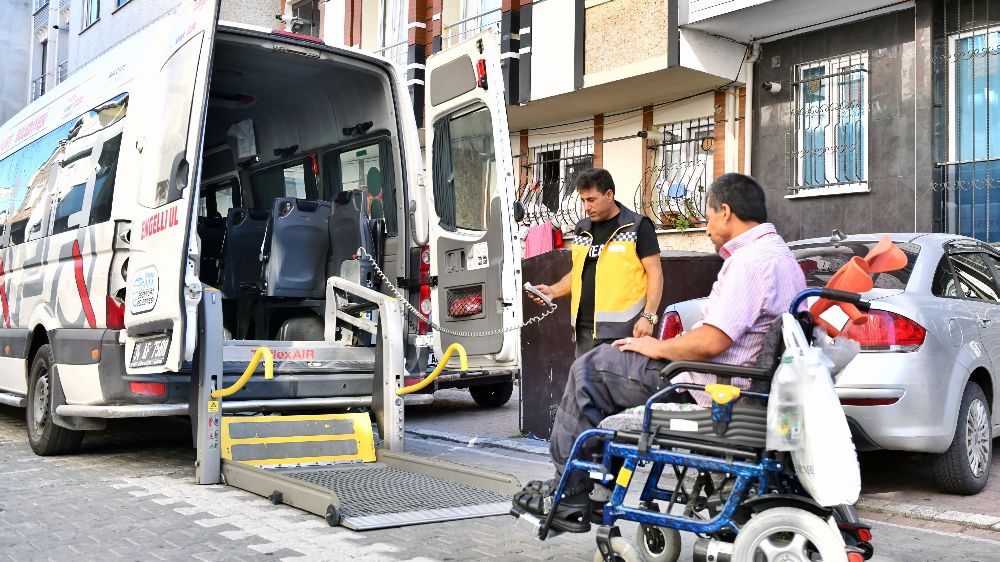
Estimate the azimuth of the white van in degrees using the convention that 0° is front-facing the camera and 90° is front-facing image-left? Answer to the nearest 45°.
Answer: approximately 135°

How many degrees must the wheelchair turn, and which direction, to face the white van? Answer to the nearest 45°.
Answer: approximately 45° to its right

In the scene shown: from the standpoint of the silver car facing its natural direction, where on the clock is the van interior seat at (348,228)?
The van interior seat is roughly at 8 o'clock from the silver car.

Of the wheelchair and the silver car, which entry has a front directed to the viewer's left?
the wheelchair

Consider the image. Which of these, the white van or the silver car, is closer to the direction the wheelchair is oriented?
the white van

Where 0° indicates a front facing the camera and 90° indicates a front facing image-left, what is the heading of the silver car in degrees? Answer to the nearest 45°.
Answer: approximately 225°

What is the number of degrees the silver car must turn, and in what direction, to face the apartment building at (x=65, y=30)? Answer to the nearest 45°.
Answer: approximately 90° to its left

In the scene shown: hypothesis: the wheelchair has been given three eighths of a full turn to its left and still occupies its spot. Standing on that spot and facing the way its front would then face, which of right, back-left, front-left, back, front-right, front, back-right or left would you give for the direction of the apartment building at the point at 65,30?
back

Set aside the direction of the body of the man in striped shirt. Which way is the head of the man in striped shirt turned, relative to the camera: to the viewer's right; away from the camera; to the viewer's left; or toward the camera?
to the viewer's left

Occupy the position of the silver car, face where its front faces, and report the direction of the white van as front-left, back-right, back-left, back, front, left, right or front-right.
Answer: back-left

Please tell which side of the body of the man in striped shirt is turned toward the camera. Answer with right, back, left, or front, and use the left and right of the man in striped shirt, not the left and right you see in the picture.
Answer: left

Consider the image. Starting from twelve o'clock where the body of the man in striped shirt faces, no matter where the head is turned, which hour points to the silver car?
The silver car is roughly at 4 o'clock from the man in striped shirt.

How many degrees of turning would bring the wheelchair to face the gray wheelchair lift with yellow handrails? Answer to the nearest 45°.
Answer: approximately 45° to its right
